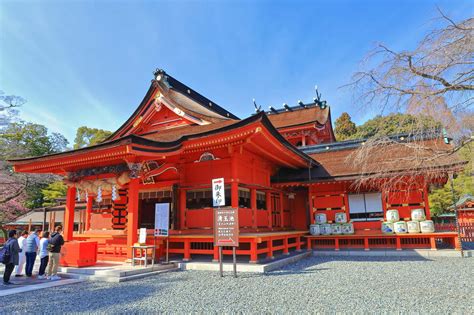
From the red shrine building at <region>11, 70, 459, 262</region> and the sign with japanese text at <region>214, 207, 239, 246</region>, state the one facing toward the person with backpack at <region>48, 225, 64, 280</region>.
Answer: the red shrine building

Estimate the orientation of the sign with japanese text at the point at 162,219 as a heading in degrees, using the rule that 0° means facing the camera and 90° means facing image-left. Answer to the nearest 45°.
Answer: approximately 0°

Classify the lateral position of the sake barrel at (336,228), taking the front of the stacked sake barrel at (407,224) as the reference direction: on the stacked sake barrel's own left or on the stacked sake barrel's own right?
on the stacked sake barrel's own right

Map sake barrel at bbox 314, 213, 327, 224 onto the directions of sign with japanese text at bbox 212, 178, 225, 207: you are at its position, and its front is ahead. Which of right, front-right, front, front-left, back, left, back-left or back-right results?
back-left

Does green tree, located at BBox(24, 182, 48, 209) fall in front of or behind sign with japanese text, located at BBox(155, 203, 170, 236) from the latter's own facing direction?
behind
